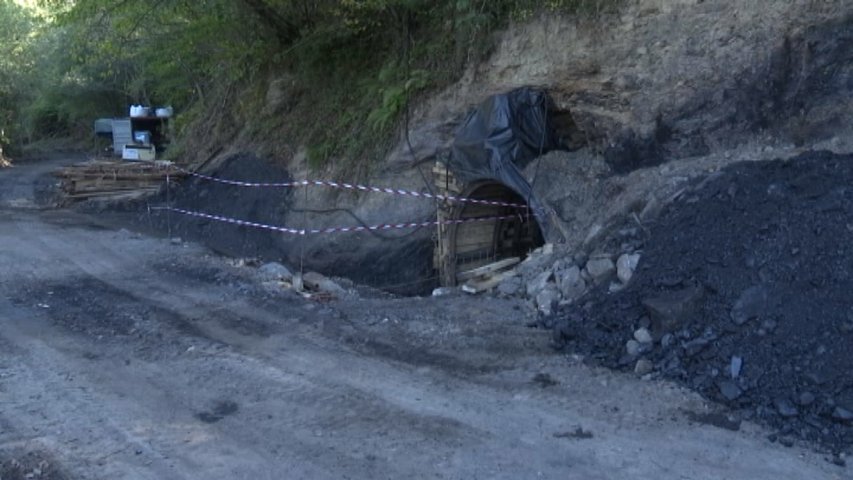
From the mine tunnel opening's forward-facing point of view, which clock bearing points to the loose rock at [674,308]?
The loose rock is roughly at 10 o'clock from the mine tunnel opening.

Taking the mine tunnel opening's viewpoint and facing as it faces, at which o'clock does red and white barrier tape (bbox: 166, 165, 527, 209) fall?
The red and white barrier tape is roughly at 2 o'clock from the mine tunnel opening.

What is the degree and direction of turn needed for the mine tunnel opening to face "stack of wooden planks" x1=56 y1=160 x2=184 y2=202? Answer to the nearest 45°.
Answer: approximately 90° to its right

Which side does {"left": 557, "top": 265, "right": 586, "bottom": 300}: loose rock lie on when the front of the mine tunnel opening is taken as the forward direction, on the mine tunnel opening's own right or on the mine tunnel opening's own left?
on the mine tunnel opening's own left

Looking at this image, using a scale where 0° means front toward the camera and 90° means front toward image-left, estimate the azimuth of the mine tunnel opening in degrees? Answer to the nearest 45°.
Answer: approximately 45°
